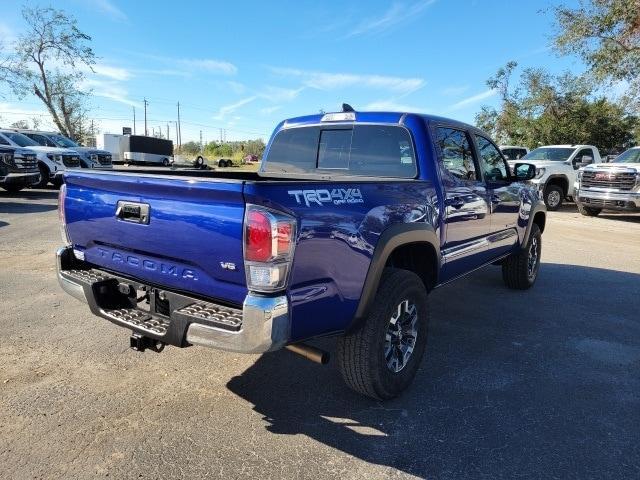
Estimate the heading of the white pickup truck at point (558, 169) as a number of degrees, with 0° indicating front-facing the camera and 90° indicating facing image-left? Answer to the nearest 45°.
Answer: approximately 45°

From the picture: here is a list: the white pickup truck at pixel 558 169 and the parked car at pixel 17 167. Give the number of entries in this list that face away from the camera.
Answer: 0

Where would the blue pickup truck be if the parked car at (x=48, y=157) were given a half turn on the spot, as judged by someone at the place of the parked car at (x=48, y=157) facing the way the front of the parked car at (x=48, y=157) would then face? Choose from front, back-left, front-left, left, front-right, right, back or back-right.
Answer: back-left

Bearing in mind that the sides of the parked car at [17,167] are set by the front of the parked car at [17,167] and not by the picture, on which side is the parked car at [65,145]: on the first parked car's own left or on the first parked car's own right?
on the first parked car's own left

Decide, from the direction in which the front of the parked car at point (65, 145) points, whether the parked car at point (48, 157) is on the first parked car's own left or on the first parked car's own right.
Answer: on the first parked car's own right

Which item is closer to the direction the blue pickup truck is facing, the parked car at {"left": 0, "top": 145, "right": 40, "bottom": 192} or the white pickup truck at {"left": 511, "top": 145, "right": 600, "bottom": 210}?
the white pickup truck

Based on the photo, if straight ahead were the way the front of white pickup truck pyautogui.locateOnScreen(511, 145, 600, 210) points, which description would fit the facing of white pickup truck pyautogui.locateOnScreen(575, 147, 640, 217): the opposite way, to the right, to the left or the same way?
the same way

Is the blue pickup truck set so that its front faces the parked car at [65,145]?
no

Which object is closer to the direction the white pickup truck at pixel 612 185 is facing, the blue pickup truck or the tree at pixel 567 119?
the blue pickup truck

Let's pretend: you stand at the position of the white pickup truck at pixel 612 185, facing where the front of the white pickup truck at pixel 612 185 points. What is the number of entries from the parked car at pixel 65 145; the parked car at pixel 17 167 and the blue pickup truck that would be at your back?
0

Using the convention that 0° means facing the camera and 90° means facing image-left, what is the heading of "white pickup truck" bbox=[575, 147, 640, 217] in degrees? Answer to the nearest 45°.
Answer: approximately 45°

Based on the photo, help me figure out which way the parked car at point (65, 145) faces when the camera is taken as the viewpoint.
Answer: facing the viewer and to the right of the viewer

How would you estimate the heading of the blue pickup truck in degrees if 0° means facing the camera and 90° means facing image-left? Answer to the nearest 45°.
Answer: approximately 225°

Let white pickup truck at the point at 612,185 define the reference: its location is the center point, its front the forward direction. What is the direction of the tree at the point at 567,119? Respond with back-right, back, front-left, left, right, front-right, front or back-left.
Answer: back-right

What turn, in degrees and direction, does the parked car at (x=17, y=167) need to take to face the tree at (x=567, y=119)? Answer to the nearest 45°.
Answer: approximately 45° to its left
